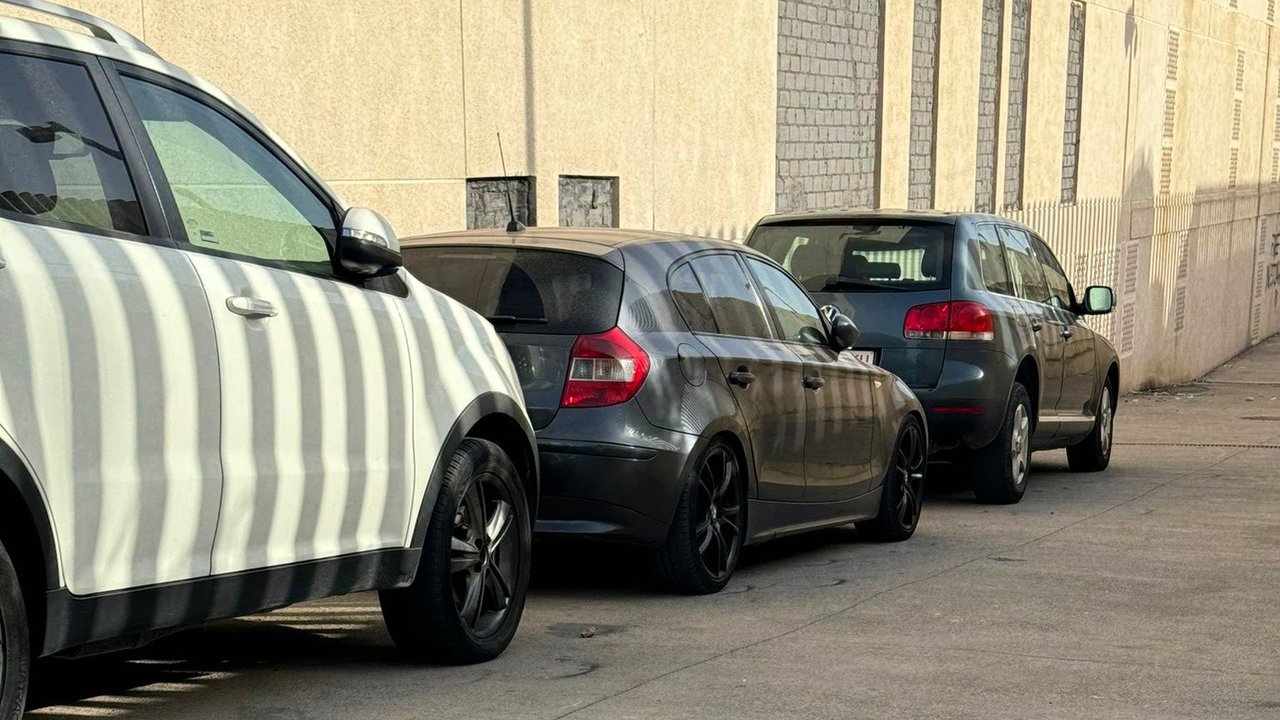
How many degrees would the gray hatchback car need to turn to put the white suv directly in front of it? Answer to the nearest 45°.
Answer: approximately 180°

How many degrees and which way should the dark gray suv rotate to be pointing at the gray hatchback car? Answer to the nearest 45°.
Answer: approximately 135° to its right

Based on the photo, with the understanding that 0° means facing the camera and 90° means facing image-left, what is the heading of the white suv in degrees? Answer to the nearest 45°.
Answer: approximately 225°

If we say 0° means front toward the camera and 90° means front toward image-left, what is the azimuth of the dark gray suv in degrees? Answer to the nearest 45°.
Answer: approximately 225°

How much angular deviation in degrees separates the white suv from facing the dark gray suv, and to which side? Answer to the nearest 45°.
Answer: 0° — it already faces it

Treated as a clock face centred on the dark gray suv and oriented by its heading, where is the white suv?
The white suv is roughly at 5 o'clock from the dark gray suv.

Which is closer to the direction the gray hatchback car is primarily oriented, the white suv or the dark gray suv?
the dark gray suv
